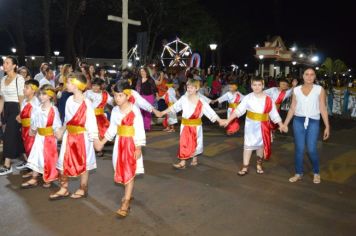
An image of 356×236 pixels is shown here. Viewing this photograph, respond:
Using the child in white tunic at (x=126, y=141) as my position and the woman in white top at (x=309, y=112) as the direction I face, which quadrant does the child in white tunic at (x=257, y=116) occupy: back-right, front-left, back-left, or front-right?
front-left

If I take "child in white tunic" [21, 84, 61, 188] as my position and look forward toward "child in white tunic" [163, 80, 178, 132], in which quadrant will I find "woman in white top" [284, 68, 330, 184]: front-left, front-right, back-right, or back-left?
front-right

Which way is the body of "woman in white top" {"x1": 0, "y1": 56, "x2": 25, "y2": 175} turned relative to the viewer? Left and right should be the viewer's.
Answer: facing the viewer and to the left of the viewer

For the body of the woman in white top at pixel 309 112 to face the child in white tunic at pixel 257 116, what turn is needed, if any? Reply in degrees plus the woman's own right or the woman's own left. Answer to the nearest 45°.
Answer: approximately 90° to the woman's own right

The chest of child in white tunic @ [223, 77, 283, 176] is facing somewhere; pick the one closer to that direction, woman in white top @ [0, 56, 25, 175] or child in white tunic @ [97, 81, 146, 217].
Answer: the child in white tunic

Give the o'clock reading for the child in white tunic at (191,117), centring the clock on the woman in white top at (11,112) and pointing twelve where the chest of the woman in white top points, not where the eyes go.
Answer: The child in white tunic is roughly at 8 o'clock from the woman in white top.

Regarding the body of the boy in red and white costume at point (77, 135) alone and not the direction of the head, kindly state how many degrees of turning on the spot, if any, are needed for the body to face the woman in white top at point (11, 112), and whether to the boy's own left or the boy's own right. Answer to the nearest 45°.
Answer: approximately 90° to the boy's own right

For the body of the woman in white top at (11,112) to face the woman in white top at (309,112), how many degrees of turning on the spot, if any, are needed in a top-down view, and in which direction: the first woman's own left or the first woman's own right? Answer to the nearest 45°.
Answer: approximately 90° to the first woman's own left

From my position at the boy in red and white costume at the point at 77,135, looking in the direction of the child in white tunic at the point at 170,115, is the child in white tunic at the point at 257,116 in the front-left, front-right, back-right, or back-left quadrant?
front-right

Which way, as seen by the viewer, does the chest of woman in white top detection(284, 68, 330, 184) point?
toward the camera

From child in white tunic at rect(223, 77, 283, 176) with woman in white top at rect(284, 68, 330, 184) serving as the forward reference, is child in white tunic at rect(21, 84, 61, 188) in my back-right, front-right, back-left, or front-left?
back-right

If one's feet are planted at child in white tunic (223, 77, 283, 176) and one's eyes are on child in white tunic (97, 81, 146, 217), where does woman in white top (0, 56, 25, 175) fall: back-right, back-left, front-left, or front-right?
front-right

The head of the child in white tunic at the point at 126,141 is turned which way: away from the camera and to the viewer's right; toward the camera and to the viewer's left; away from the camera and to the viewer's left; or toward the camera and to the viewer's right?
toward the camera and to the viewer's left

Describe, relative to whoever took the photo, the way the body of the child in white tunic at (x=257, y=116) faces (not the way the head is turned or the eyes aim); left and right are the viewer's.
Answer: facing the viewer

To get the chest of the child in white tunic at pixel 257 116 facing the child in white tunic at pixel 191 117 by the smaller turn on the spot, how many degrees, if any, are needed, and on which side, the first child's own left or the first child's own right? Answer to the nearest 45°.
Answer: approximately 90° to the first child's own right
